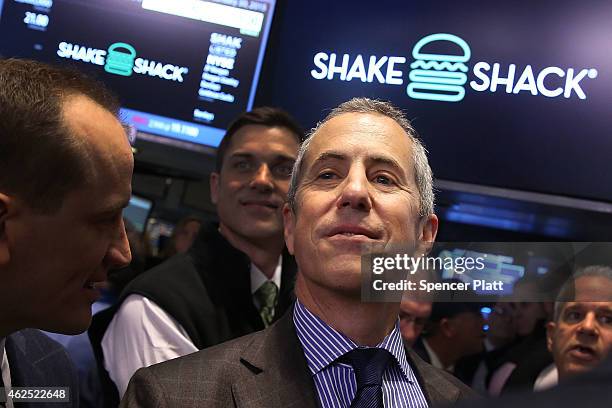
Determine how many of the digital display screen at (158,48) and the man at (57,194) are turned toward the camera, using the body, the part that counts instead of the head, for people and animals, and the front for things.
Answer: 1

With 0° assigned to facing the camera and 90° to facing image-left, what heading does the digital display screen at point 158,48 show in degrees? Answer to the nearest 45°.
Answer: approximately 0°

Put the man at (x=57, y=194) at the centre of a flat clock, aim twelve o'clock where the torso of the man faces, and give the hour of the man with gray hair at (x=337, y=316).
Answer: The man with gray hair is roughly at 11 o'clock from the man.

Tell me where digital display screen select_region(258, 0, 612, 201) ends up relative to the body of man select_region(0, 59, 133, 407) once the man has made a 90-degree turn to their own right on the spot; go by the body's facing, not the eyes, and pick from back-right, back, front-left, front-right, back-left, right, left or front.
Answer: back-left

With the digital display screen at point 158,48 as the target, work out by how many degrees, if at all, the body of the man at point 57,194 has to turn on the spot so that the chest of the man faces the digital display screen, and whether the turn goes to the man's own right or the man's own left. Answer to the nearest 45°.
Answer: approximately 90° to the man's own left

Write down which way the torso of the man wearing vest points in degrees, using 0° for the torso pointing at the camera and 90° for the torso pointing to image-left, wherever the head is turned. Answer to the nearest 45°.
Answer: approximately 315°

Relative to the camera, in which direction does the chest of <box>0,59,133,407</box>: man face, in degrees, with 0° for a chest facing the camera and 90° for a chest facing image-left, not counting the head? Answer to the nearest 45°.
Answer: approximately 270°

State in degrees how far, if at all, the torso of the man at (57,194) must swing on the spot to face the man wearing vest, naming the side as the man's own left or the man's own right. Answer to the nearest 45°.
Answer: approximately 45° to the man's own left

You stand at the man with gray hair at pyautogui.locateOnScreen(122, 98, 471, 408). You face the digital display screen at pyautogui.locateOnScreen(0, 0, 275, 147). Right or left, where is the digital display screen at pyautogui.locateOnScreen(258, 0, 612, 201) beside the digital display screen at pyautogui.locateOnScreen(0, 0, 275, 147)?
right

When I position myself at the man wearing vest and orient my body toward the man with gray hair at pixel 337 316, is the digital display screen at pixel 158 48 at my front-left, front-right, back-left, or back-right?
back-left

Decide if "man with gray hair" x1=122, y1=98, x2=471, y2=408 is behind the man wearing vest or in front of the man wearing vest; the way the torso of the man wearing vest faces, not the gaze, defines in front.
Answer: in front
